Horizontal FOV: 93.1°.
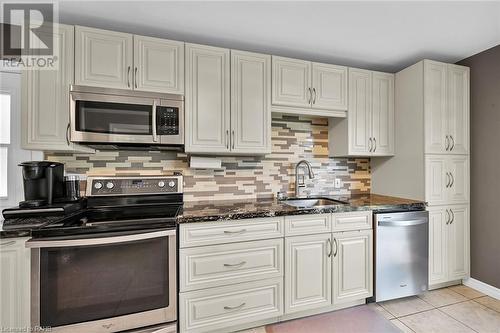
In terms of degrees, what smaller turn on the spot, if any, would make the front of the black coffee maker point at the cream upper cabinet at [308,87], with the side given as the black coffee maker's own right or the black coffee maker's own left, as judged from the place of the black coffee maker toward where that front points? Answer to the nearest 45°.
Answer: approximately 90° to the black coffee maker's own left

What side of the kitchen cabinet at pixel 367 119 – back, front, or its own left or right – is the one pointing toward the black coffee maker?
right

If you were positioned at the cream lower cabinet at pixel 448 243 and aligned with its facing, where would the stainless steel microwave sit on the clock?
The stainless steel microwave is roughly at 3 o'clock from the cream lower cabinet.

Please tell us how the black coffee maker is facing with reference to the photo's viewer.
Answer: facing the viewer and to the left of the viewer

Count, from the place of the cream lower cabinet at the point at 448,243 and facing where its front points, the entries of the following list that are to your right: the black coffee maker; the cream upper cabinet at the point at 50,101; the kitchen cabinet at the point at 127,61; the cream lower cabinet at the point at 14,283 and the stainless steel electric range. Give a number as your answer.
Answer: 5

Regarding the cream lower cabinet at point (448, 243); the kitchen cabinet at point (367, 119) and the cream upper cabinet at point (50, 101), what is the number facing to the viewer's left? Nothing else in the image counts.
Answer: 0

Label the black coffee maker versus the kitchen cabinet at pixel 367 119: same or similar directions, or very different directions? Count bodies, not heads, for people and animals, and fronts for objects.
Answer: same or similar directions

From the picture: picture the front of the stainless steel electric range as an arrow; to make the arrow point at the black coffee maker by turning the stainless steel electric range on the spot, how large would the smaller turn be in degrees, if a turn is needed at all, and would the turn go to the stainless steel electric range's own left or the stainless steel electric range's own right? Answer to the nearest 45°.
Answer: approximately 90° to the stainless steel electric range's own right

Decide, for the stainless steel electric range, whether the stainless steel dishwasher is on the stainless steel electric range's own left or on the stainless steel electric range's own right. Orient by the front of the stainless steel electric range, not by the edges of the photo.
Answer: on the stainless steel electric range's own left

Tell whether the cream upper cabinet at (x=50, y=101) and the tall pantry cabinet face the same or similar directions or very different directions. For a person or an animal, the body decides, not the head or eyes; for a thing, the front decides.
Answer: same or similar directions

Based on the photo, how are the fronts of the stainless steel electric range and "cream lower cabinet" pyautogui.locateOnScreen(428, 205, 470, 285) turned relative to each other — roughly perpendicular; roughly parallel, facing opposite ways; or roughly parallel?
roughly parallel

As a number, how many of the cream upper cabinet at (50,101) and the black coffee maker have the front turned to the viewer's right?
0

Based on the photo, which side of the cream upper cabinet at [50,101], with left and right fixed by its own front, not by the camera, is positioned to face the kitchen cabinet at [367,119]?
left

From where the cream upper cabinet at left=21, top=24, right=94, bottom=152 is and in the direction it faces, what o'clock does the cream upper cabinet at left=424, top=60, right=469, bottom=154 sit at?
the cream upper cabinet at left=424, top=60, right=469, bottom=154 is roughly at 10 o'clock from the cream upper cabinet at left=21, top=24, right=94, bottom=152.

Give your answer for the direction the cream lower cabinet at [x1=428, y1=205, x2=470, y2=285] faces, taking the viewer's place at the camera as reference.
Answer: facing the viewer and to the right of the viewer
